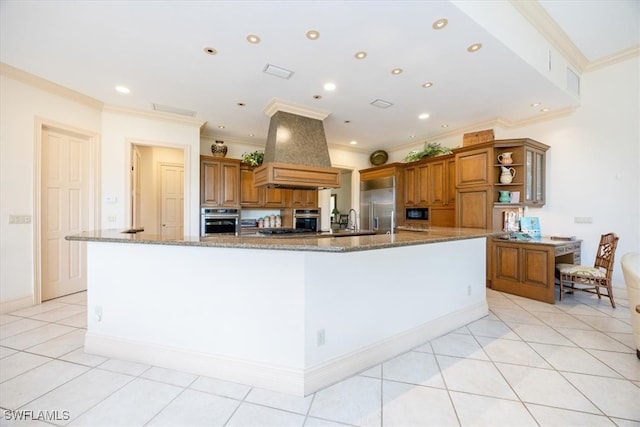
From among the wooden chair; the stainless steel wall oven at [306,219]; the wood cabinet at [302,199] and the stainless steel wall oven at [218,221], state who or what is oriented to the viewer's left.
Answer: the wooden chair

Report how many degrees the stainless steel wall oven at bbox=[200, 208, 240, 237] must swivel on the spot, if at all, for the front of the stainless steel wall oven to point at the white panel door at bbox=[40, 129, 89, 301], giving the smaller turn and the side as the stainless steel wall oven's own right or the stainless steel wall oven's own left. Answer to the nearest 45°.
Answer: approximately 90° to the stainless steel wall oven's own right

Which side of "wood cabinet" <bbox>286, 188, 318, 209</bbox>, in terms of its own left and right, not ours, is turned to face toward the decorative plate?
left

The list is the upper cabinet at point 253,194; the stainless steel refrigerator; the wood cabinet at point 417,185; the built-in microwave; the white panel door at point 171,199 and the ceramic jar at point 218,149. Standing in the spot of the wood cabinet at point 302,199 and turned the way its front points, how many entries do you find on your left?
3

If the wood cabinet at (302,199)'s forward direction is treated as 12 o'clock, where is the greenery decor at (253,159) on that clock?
The greenery decor is roughly at 2 o'clock from the wood cabinet.

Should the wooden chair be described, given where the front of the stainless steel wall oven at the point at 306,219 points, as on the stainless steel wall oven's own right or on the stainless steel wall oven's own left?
on the stainless steel wall oven's own left
